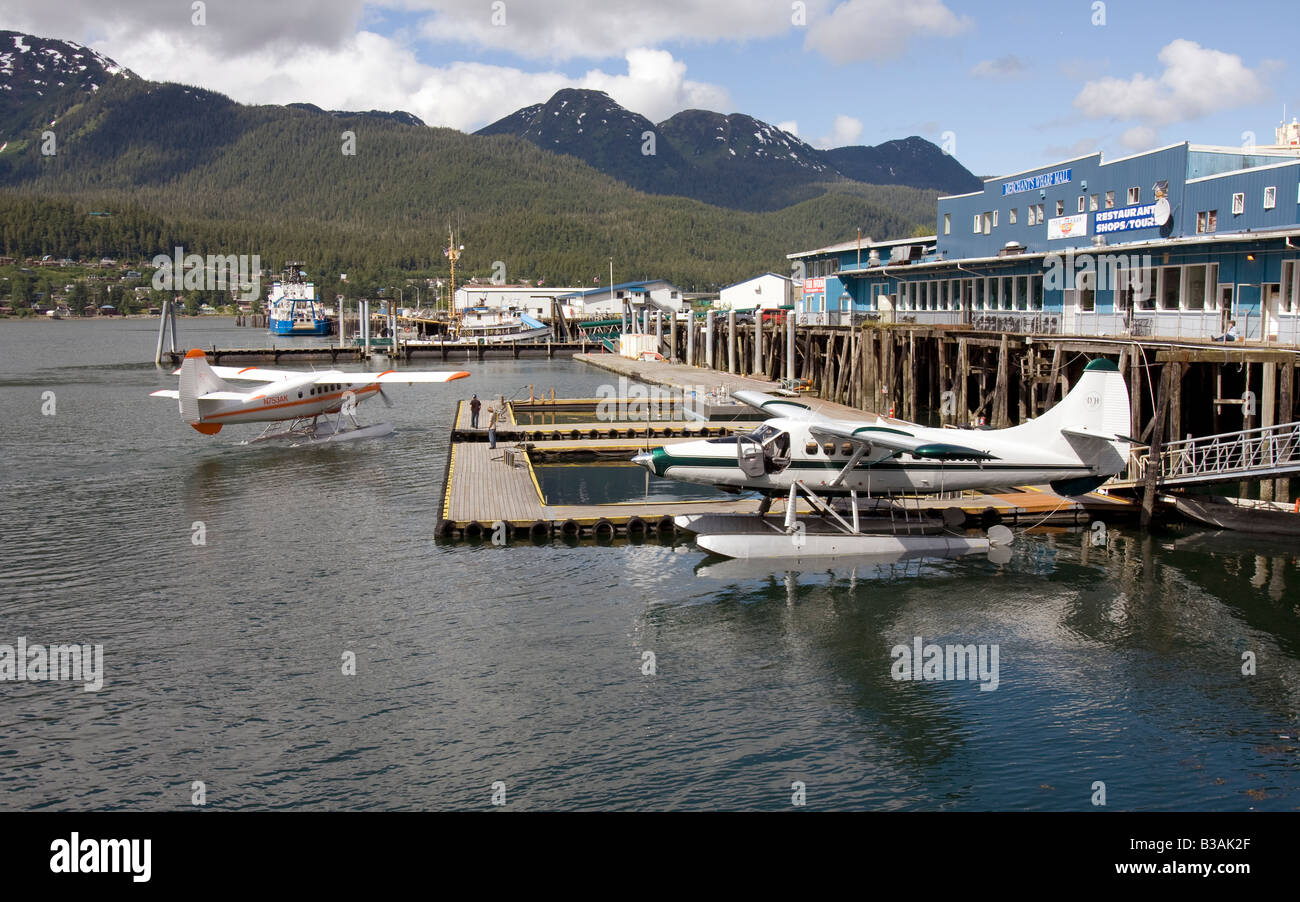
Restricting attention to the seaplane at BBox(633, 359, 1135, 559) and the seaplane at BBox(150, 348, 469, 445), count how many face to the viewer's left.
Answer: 1

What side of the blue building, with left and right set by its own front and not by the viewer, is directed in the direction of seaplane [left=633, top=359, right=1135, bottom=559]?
front

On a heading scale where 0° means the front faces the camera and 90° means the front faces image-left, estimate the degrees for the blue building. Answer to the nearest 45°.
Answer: approximately 45°

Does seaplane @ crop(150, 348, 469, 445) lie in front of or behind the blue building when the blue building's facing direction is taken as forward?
in front

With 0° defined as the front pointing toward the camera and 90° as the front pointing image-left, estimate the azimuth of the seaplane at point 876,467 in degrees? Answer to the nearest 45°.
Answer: approximately 90°

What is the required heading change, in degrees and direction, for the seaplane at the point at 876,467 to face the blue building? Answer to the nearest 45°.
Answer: approximately 135° to its right

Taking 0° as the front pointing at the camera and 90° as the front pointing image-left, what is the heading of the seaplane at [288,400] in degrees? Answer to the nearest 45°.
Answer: approximately 225°

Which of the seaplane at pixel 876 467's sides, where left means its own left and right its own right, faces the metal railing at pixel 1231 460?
back

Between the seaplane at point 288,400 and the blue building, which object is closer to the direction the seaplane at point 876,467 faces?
the seaplane

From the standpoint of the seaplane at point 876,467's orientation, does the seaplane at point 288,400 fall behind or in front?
in front

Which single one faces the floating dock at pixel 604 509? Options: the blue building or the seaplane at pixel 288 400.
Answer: the blue building

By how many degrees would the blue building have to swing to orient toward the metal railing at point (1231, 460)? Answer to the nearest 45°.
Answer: approximately 45° to its left

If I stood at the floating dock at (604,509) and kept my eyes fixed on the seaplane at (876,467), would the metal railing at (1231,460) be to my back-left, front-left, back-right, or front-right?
front-left
